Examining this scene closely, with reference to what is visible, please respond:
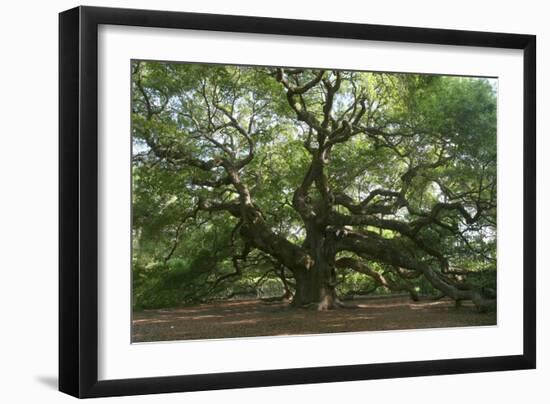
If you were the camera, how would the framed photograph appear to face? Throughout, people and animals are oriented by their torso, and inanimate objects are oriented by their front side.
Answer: facing the viewer and to the right of the viewer
